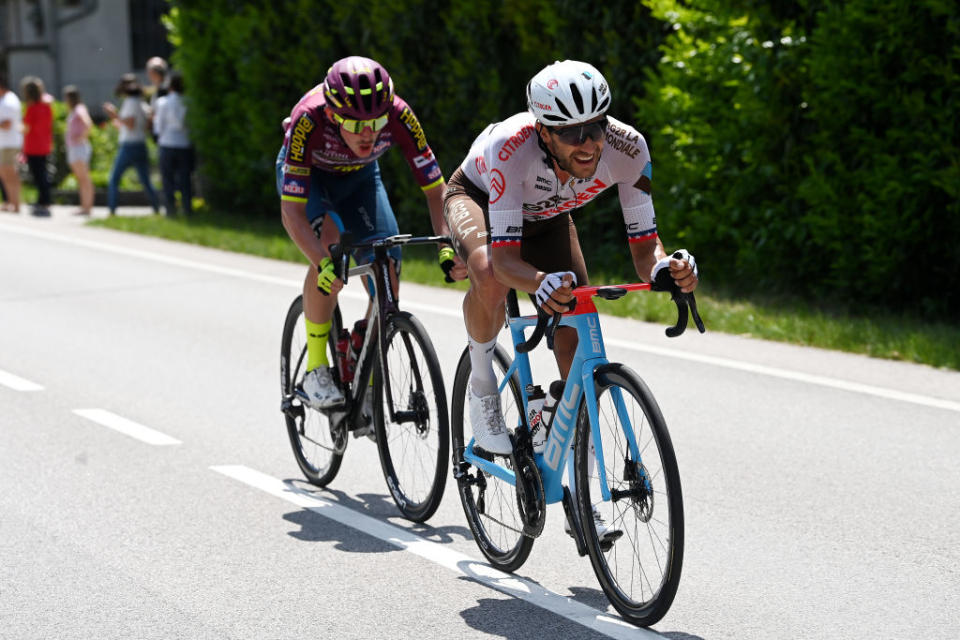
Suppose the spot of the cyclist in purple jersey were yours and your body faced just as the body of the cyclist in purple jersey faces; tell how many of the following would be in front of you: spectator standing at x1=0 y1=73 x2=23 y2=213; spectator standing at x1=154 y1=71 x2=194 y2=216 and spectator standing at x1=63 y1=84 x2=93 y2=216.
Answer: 0

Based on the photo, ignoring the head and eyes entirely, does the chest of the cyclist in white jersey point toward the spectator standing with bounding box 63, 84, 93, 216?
no

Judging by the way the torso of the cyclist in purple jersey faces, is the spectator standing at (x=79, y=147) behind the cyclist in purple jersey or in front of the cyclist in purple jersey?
behind

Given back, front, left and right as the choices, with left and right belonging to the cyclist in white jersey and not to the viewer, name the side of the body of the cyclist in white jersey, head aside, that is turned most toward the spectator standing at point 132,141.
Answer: back

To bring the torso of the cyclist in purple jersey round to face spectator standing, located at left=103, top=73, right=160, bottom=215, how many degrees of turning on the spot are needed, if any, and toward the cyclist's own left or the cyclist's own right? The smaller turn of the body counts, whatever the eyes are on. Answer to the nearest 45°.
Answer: approximately 135° to the cyclist's own left

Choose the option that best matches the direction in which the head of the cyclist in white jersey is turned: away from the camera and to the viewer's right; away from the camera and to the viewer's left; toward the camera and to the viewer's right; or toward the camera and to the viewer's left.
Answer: toward the camera and to the viewer's right

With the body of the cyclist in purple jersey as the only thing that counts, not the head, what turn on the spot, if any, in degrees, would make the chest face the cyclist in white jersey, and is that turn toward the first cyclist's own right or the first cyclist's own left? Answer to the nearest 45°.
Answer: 0° — they already face them

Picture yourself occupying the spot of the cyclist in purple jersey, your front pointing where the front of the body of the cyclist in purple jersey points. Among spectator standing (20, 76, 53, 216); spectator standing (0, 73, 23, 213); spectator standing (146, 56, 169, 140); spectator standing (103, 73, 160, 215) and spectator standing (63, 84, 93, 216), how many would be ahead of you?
0

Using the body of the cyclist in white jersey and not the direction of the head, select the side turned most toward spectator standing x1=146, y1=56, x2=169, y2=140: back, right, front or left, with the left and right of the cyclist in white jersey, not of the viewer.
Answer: back

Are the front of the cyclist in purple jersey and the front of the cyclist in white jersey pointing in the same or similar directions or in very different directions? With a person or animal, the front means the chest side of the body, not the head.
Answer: same or similar directions

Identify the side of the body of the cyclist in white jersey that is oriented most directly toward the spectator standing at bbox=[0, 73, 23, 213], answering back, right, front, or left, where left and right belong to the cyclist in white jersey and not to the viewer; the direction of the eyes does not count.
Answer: back

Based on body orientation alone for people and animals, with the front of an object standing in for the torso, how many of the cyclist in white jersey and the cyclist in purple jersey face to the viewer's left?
0

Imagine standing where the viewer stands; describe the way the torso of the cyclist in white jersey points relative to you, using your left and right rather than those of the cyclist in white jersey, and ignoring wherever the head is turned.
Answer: facing the viewer and to the right of the viewer
